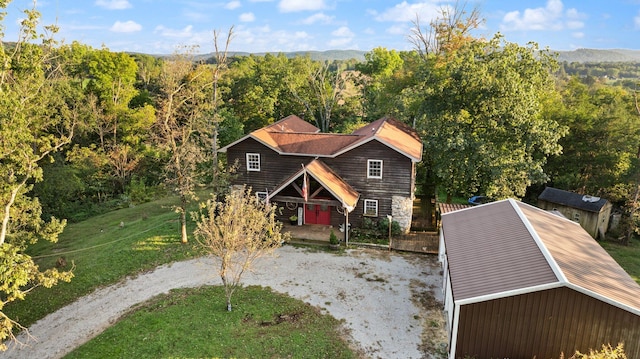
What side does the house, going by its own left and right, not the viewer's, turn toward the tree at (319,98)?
back

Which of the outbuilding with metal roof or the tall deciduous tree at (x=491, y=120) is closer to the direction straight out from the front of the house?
the outbuilding with metal roof

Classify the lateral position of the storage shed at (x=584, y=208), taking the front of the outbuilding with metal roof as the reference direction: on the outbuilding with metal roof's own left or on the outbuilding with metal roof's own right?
on the outbuilding with metal roof's own right

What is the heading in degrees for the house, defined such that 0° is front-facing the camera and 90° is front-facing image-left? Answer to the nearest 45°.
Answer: approximately 0°

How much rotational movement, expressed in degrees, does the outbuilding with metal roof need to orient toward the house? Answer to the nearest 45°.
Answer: approximately 45° to its right

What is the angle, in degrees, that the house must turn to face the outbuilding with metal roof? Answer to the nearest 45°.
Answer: approximately 45° to its left

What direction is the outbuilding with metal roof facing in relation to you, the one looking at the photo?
facing to the left of the viewer

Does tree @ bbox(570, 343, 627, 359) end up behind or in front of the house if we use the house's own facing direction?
in front

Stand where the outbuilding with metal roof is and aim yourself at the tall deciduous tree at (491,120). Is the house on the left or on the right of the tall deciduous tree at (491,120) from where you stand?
left

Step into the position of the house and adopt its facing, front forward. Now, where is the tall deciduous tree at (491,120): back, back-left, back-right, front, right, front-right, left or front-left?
left

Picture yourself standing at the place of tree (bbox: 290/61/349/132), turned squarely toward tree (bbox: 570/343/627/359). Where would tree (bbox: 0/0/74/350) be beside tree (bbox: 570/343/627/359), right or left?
right
